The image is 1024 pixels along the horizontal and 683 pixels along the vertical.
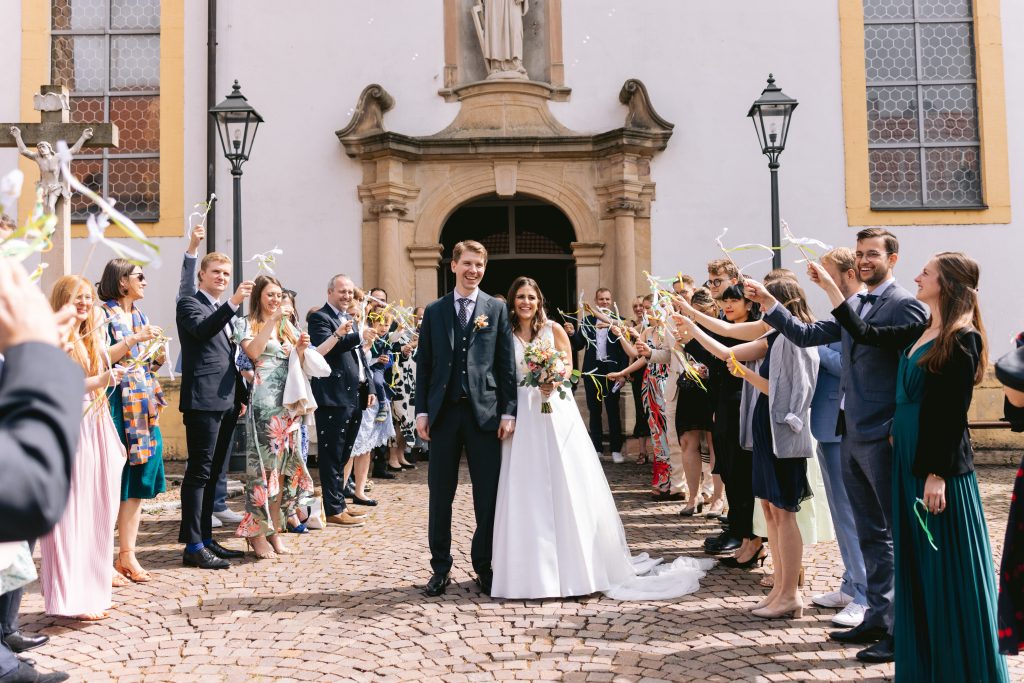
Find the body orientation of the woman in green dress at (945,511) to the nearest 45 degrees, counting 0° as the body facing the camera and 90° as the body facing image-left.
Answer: approximately 90°

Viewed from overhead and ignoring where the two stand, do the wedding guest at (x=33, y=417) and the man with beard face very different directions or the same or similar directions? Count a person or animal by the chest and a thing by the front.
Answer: very different directions

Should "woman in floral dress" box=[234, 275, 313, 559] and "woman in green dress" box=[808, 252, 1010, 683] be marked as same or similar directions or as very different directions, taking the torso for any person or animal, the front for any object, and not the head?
very different directions

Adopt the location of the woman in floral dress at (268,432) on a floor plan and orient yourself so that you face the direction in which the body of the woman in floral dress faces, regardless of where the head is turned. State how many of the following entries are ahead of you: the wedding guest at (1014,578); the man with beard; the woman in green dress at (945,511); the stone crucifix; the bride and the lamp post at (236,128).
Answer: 4

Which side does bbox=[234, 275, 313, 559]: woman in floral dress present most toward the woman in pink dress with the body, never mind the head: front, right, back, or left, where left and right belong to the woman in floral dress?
right

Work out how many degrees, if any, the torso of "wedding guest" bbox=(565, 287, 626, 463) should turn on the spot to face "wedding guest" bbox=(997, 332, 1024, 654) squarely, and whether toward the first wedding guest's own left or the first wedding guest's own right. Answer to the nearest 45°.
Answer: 0° — they already face them

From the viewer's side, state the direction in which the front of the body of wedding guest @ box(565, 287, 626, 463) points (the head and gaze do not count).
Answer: toward the camera

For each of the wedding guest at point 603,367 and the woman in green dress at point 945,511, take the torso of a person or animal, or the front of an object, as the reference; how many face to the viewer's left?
1

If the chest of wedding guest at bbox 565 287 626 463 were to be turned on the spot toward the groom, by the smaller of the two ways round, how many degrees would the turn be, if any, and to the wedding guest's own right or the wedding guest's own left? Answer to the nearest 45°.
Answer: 0° — they already face them

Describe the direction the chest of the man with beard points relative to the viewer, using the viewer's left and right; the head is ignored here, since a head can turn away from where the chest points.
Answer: facing the viewer and to the left of the viewer

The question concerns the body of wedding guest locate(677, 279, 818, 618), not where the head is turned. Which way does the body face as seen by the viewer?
to the viewer's left

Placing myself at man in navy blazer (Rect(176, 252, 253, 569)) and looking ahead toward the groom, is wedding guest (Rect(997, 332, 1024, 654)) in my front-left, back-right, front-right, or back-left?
front-right
